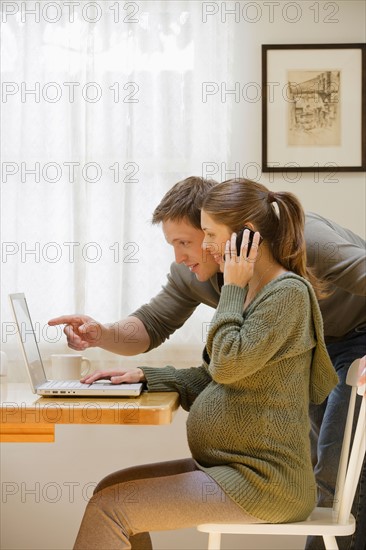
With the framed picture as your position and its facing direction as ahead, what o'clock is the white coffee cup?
The white coffee cup is roughly at 1 o'clock from the framed picture.

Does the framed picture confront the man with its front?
yes

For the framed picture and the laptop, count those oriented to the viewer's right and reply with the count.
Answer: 1

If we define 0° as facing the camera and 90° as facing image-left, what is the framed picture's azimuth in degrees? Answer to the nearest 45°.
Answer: approximately 0°

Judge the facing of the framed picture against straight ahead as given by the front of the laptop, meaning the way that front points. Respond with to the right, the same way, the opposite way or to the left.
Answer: to the right

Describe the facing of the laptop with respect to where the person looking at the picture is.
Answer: facing to the right of the viewer
